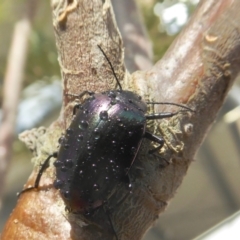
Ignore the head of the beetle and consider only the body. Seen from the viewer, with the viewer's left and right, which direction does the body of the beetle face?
facing away from the viewer and to the right of the viewer
